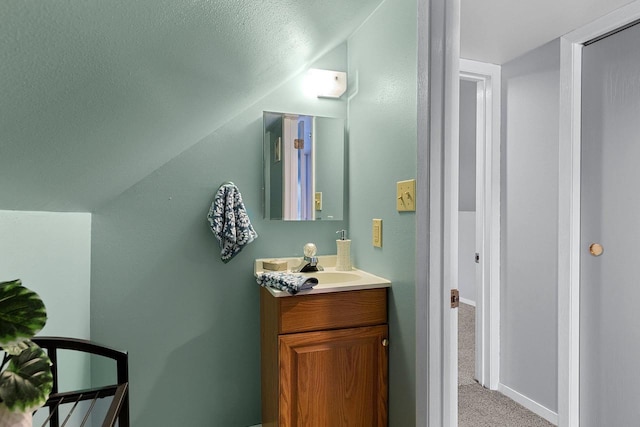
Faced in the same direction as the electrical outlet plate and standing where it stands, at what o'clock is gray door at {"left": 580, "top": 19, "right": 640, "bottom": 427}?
The gray door is roughly at 7 o'clock from the electrical outlet plate.

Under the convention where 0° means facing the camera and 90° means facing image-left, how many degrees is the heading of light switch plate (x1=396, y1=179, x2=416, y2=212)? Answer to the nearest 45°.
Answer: approximately 45°

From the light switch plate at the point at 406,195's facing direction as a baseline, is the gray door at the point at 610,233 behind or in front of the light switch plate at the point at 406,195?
behind

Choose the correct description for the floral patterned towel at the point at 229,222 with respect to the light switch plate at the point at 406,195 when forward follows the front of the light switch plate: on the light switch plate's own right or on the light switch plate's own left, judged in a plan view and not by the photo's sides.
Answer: on the light switch plate's own right

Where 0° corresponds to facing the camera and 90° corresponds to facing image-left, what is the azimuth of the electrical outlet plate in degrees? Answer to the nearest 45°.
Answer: approximately 45°

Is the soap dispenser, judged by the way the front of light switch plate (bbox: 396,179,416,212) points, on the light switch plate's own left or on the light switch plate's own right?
on the light switch plate's own right
